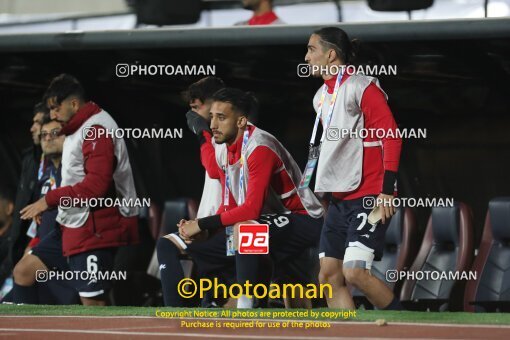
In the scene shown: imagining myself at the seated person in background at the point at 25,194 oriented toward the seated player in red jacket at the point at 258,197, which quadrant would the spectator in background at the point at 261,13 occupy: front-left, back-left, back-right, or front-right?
front-left

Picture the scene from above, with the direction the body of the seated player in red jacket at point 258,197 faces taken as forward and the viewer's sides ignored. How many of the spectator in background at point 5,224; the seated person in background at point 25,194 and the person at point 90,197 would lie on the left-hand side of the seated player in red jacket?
0

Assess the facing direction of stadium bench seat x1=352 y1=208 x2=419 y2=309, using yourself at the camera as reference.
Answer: facing the viewer and to the left of the viewer

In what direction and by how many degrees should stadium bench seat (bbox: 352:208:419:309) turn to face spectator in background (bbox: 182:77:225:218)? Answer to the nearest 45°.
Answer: approximately 45° to its right

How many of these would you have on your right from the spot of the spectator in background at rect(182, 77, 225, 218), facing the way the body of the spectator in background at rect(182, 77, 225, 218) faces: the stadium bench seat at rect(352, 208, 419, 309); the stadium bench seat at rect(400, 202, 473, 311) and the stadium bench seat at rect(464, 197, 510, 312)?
0

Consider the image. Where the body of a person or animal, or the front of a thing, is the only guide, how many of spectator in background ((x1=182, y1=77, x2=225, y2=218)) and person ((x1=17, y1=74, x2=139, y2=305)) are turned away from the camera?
0

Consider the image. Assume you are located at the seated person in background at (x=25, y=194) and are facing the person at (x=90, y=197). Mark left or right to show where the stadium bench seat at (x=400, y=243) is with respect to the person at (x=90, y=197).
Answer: left

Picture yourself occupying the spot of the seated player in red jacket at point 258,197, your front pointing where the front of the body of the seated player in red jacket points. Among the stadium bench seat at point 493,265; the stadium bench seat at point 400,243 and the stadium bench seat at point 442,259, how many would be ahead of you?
0

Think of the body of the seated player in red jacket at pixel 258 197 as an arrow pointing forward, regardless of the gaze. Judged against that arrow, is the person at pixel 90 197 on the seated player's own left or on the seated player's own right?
on the seated player's own right

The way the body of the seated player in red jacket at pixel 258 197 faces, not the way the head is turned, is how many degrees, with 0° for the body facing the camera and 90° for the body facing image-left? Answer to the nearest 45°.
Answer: approximately 45°

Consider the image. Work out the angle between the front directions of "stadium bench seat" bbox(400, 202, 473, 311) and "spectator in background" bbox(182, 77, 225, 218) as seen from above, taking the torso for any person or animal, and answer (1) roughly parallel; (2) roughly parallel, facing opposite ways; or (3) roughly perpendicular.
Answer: roughly parallel
